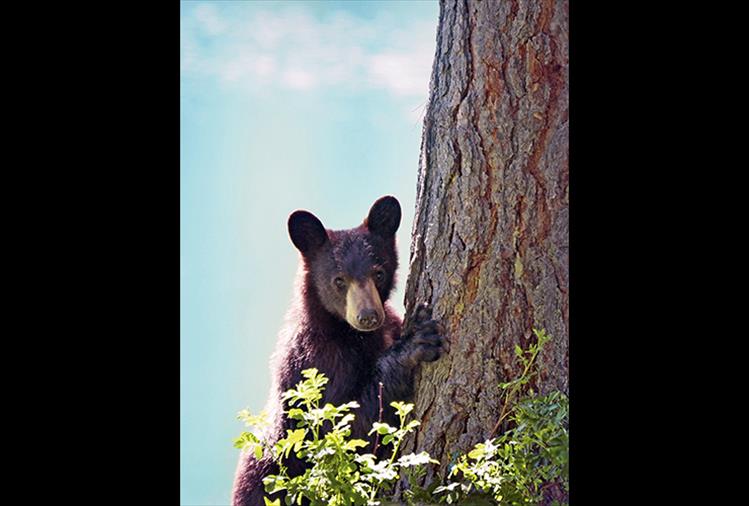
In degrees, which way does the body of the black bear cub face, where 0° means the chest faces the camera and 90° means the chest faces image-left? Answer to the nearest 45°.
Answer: approximately 315°
